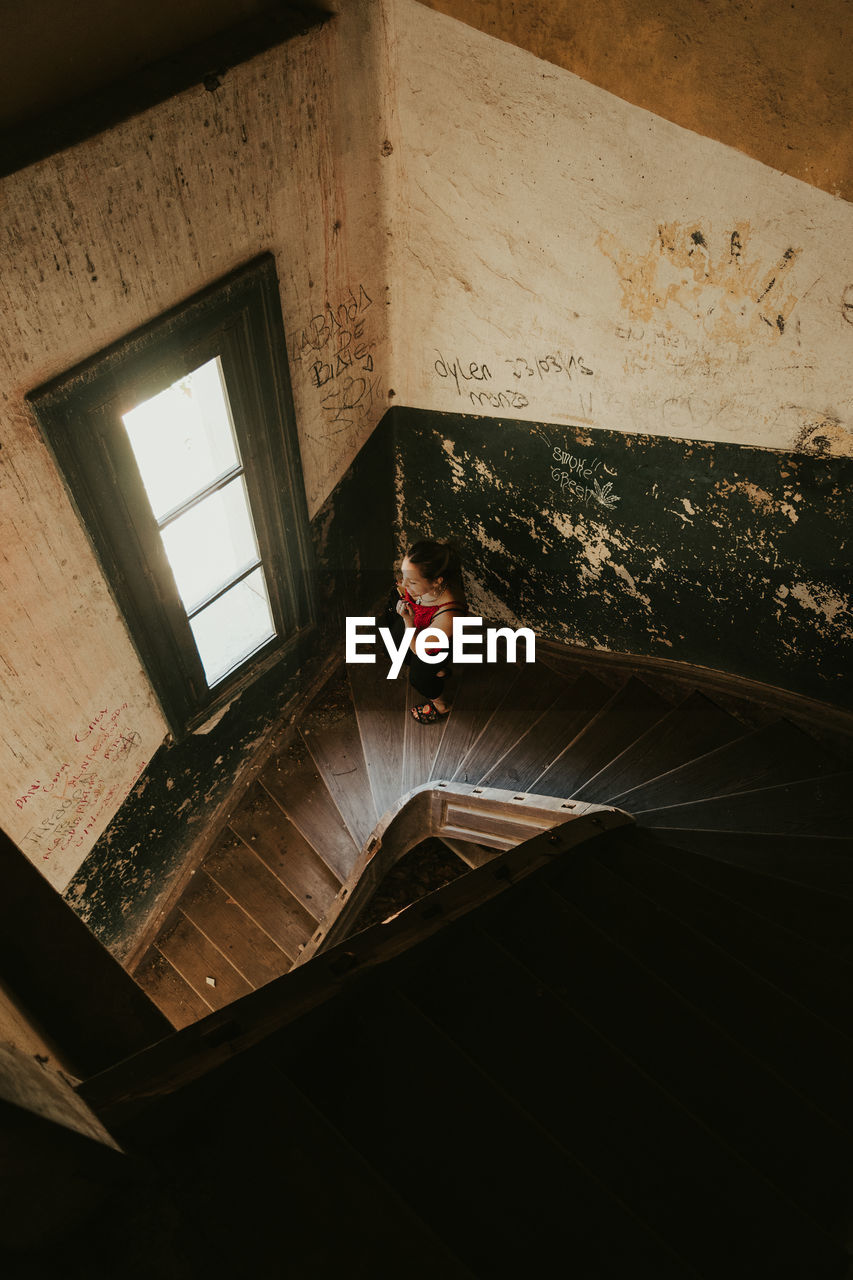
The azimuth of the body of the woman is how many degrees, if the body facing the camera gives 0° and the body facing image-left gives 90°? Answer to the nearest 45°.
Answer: approximately 90°

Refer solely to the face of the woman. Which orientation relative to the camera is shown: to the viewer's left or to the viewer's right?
to the viewer's left
